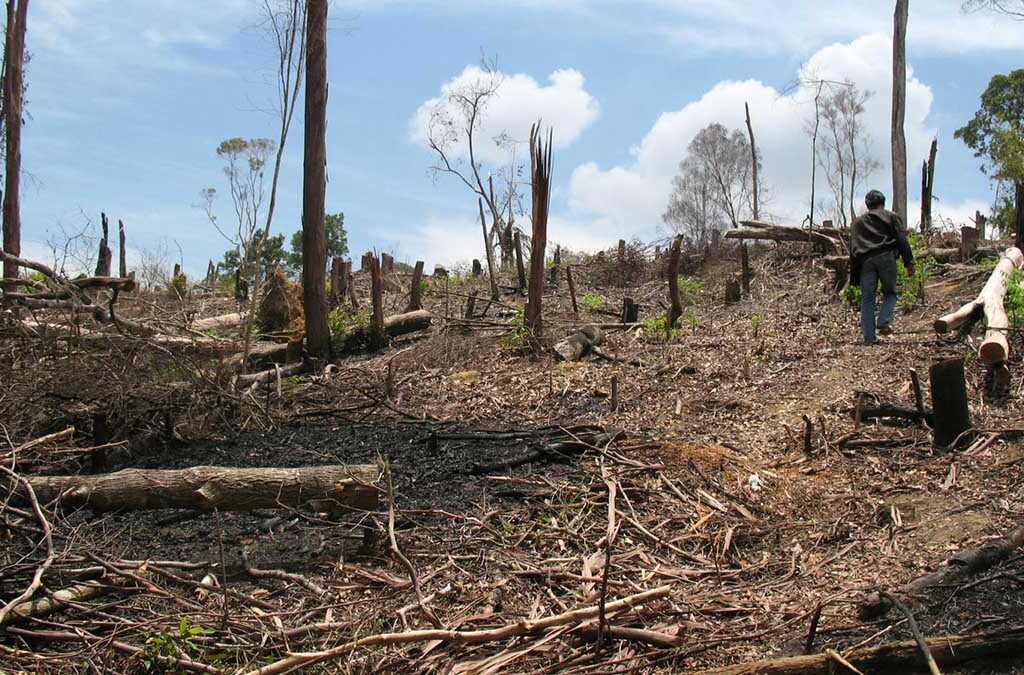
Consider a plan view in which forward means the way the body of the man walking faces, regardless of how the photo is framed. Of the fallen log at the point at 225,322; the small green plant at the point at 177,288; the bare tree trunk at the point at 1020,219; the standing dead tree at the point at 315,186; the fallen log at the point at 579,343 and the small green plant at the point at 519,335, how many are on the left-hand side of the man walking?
5

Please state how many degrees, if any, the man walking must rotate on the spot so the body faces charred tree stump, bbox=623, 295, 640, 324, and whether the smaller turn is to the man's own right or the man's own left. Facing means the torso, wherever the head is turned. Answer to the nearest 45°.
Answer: approximately 45° to the man's own left

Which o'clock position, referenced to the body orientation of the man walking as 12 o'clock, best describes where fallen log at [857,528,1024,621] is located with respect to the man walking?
The fallen log is roughly at 6 o'clock from the man walking.

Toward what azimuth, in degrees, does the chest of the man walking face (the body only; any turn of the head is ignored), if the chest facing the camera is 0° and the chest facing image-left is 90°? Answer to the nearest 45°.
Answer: approximately 180°

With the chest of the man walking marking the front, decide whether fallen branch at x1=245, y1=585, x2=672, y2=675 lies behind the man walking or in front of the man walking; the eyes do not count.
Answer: behind

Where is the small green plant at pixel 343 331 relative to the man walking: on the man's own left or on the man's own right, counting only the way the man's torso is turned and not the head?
on the man's own left

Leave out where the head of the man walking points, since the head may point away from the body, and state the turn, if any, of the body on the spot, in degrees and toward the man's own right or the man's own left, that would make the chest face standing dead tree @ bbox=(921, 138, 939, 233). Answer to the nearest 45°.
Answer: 0° — they already face it

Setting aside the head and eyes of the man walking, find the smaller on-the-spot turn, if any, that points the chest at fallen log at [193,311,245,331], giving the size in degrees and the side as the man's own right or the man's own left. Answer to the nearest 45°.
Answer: approximately 90° to the man's own left

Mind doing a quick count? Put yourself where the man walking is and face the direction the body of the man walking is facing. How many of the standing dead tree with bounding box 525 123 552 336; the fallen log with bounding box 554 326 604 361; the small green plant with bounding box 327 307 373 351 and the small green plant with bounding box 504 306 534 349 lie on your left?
4

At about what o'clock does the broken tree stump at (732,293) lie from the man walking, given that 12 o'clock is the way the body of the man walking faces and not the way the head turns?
The broken tree stump is roughly at 11 o'clock from the man walking.

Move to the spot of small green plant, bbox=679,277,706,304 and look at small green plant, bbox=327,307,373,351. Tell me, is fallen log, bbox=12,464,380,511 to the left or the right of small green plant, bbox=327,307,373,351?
left

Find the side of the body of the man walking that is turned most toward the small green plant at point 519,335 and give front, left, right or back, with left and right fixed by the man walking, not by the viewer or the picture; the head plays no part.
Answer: left

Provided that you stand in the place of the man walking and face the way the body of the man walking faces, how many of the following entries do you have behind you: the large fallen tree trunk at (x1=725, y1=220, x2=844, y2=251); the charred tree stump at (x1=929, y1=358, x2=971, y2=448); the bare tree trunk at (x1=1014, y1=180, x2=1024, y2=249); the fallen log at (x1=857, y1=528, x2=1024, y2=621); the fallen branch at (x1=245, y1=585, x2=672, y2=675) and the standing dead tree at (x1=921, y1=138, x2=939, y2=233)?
3

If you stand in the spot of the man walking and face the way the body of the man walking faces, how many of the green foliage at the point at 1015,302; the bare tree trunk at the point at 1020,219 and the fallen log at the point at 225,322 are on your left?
1

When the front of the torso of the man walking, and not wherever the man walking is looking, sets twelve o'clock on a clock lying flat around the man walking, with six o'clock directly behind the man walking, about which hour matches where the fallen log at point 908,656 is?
The fallen log is roughly at 6 o'clock from the man walking.

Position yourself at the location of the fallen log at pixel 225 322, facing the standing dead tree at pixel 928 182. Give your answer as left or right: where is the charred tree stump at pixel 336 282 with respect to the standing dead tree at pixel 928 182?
left
